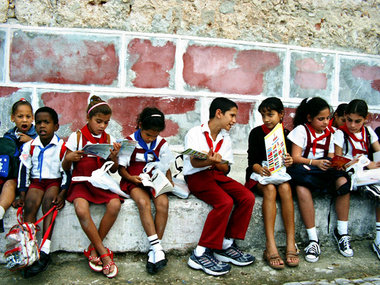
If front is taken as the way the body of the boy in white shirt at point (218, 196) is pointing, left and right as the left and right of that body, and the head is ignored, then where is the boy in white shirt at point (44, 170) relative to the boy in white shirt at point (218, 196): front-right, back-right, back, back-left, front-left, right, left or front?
back-right

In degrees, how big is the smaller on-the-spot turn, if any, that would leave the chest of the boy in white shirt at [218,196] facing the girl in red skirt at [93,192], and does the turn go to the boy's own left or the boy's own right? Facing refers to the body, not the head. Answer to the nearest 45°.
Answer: approximately 135° to the boy's own right

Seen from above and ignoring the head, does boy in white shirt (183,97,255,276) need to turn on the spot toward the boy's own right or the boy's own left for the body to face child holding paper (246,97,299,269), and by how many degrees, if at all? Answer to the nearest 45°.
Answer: approximately 45° to the boy's own left

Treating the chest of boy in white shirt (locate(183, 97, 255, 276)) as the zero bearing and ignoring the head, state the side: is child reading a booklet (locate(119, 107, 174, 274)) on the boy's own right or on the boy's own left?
on the boy's own right

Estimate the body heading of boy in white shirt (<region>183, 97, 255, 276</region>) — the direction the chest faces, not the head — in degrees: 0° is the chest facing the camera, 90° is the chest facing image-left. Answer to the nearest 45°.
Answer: approximately 315°

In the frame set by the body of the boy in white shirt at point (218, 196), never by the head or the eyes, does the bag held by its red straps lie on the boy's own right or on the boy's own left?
on the boy's own right

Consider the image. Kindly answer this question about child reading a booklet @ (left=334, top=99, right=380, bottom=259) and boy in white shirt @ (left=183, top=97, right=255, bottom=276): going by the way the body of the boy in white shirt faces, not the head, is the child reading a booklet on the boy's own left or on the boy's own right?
on the boy's own left
